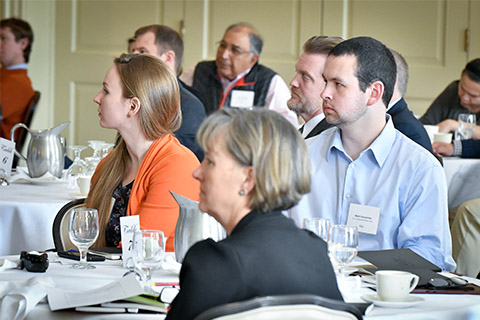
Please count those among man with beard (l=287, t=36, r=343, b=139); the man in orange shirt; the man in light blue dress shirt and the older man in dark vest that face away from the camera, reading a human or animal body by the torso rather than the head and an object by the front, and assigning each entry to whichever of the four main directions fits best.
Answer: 0

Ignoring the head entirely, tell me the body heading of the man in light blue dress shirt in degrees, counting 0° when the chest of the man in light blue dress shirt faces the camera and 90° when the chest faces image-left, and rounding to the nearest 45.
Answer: approximately 45°

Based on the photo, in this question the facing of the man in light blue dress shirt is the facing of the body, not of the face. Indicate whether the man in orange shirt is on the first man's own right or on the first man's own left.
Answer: on the first man's own right

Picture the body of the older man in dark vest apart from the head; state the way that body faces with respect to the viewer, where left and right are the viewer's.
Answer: facing the viewer and to the left of the viewer

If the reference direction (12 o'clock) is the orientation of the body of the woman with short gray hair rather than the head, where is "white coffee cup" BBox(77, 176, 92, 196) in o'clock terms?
The white coffee cup is roughly at 1 o'clock from the woman with short gray hair.

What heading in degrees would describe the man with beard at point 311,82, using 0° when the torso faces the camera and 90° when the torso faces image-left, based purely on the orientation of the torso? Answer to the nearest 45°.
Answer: approximately 45°

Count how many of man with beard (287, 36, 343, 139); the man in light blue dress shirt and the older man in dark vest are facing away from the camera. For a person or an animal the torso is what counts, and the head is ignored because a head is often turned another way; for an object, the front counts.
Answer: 0

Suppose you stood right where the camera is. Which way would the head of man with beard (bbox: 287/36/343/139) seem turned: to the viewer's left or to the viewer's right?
to the viewer's left

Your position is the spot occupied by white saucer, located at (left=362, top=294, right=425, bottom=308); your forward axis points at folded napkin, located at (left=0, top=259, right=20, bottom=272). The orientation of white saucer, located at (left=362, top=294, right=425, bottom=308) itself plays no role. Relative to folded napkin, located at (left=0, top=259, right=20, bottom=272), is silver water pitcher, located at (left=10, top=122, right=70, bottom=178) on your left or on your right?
right

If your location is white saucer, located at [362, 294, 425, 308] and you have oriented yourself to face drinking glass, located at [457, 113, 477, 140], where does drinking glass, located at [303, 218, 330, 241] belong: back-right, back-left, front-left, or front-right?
front-left

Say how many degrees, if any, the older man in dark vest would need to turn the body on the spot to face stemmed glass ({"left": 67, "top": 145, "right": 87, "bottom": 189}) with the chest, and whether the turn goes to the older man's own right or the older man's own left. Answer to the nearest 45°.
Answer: approximately 45° to the older man's own left

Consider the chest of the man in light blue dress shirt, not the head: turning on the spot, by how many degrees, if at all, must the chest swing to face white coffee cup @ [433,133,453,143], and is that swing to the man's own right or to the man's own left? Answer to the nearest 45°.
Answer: approximately 135° to the man's own right

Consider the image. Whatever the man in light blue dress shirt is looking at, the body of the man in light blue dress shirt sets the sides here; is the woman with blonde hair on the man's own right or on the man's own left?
on the man's own right

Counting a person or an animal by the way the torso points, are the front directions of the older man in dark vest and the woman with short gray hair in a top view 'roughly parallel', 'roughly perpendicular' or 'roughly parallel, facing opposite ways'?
roughly perpendicular

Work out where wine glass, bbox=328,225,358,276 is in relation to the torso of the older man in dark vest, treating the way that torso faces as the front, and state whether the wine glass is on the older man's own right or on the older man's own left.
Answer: on the older man's own left

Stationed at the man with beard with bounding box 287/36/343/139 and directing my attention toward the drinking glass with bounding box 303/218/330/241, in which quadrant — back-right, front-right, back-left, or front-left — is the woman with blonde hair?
front-right
